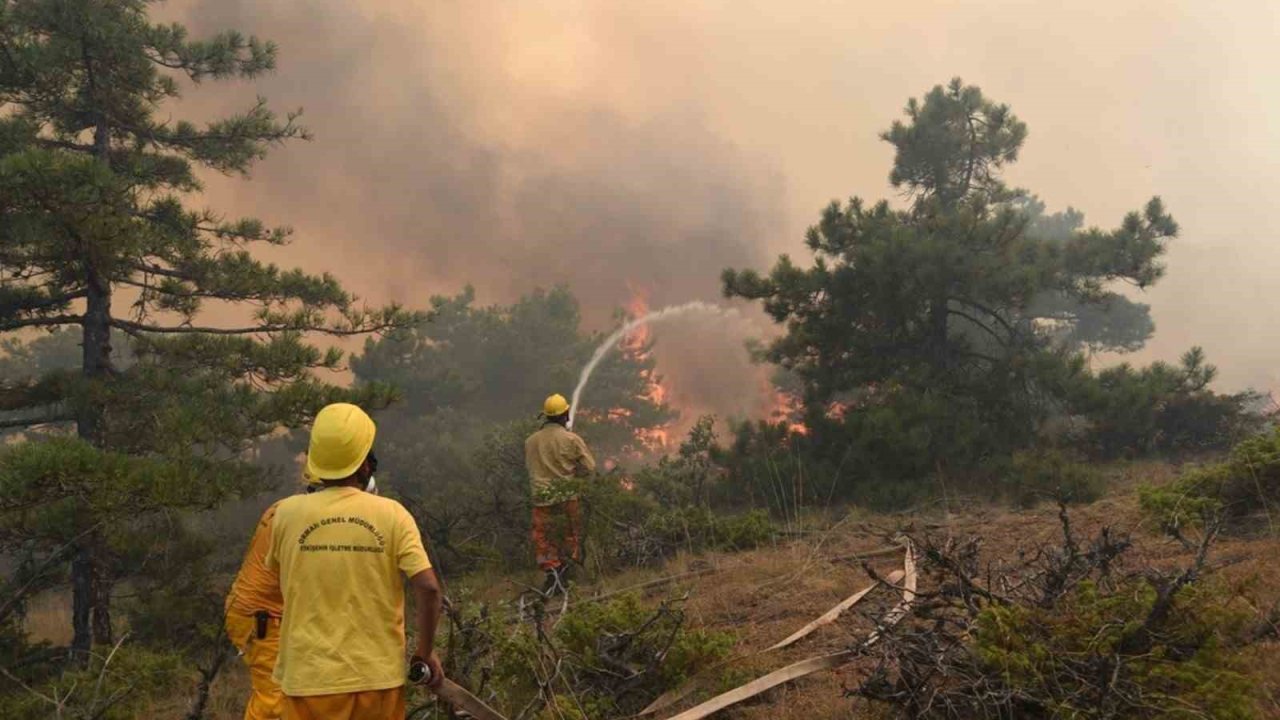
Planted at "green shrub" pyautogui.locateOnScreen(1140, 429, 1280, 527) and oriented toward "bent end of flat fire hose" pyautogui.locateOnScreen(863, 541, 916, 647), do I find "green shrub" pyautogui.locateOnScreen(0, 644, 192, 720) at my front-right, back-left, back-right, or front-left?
front-right

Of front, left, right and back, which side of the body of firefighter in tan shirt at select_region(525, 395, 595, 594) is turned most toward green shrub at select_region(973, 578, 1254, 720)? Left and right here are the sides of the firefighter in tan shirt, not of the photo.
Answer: right

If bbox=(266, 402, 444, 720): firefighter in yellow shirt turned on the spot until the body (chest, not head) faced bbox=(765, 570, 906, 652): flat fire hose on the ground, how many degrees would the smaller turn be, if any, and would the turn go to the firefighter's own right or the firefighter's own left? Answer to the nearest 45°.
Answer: approximately 45° to the firefighter's own right

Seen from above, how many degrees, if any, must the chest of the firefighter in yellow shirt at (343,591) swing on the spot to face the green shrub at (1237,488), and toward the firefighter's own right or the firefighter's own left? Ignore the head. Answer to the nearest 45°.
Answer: approximately 90° to the firefighter's own right

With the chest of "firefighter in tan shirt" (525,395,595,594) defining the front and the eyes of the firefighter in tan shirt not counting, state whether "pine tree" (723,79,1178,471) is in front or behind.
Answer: in front

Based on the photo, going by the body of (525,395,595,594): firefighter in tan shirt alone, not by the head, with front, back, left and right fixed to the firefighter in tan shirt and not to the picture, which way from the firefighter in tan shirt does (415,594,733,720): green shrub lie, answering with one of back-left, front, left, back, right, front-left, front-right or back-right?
back-right

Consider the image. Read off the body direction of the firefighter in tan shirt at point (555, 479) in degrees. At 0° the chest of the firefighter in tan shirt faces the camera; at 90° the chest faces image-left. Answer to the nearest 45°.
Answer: approximately 225°

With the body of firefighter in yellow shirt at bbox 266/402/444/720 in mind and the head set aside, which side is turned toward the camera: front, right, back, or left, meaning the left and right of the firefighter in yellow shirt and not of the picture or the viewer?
back

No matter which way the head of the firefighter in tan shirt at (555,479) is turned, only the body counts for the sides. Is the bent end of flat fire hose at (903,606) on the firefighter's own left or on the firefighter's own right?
on the firefighter's own right

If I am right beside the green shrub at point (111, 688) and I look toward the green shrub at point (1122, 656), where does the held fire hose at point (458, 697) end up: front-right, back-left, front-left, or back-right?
front-right

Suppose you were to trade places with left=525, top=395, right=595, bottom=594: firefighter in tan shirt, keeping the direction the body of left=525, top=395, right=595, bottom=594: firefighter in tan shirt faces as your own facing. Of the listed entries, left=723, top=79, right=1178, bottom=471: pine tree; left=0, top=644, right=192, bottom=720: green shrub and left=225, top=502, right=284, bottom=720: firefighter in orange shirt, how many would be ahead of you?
1

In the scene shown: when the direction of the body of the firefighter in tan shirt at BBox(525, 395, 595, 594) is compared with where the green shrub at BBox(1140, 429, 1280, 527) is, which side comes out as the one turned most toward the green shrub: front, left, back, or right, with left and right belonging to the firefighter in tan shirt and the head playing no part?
right

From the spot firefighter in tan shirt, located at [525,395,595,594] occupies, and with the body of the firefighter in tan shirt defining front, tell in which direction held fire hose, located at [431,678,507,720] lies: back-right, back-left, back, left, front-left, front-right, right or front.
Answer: back-right
